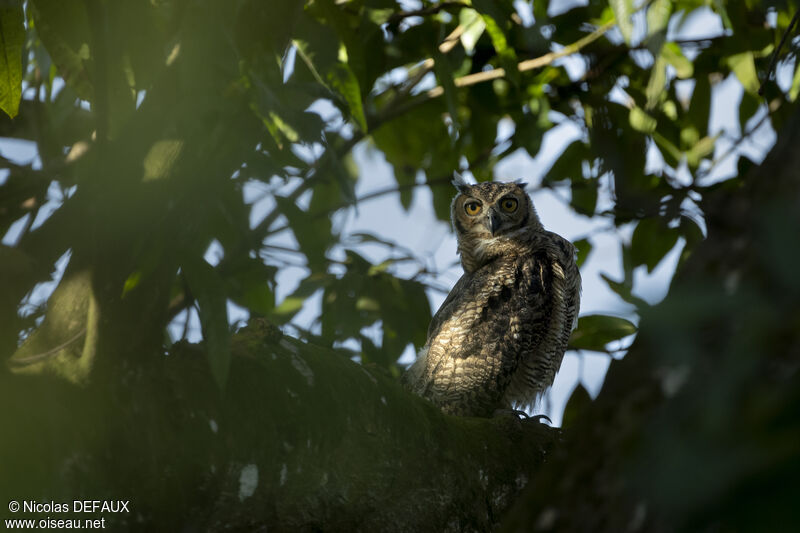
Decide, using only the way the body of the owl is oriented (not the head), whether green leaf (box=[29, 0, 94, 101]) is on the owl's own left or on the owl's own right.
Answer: on the owl's own right

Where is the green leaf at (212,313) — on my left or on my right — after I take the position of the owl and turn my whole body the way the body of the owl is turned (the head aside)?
on my right
